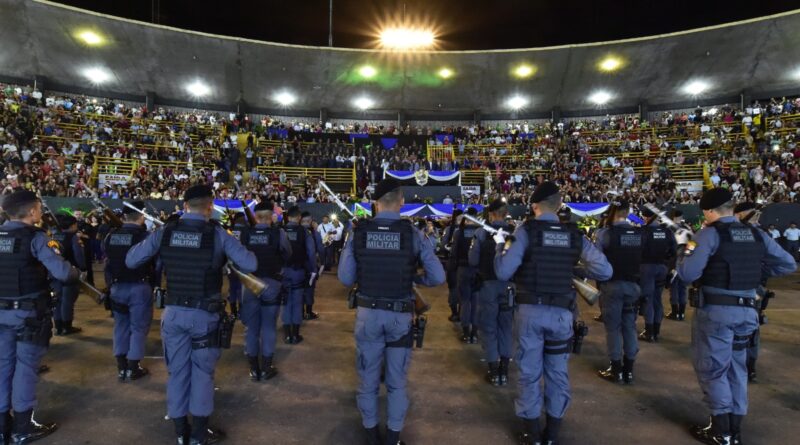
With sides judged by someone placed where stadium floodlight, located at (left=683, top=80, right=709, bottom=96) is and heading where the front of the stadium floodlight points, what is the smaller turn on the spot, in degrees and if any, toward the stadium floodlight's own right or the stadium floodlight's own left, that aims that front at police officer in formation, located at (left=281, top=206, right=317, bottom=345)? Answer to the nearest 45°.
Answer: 0° — it already faces them

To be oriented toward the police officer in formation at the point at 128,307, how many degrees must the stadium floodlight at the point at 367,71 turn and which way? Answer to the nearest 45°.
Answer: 0° — it already faces them

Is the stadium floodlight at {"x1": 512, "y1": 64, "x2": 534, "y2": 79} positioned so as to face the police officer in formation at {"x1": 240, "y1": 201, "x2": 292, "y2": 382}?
yes

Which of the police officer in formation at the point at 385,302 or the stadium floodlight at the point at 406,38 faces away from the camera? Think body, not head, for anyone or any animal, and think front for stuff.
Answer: the police officer in formation

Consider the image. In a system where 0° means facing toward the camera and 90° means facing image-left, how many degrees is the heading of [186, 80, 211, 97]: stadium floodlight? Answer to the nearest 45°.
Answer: approximately 0°

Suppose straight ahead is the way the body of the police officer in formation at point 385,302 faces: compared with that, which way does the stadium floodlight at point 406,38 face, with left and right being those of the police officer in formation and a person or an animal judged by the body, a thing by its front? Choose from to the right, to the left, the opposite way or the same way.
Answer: the opposite way

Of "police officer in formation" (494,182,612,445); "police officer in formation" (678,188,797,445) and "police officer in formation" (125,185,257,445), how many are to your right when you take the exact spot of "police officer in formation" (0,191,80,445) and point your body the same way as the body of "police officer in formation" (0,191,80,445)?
3

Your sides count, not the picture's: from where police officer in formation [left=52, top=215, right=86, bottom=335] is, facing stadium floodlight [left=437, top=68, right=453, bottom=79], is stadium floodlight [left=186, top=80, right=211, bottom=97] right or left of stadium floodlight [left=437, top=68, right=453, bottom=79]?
left

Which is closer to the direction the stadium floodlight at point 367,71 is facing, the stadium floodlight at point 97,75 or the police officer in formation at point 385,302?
the police officer in formation

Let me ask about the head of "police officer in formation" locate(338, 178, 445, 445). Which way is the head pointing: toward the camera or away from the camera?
away from the camera

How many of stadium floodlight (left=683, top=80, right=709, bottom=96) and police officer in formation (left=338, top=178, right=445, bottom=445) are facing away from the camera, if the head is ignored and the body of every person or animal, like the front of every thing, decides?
1
